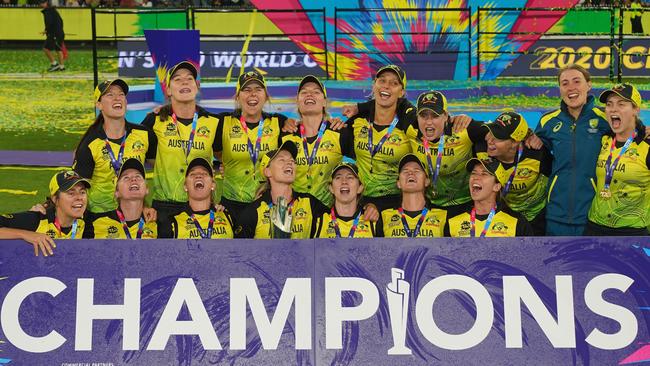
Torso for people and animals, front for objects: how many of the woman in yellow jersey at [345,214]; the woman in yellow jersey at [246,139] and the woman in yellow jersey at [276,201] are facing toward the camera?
3

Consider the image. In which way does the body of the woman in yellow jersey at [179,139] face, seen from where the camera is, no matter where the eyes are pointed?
toward the camera

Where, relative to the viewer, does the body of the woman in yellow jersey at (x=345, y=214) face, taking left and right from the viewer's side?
facing the viewer

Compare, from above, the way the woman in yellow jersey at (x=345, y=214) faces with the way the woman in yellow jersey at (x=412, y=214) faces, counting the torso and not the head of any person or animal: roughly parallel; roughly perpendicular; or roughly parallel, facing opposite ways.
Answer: roughly parallel

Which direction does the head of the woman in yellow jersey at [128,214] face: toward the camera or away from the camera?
toward the camera

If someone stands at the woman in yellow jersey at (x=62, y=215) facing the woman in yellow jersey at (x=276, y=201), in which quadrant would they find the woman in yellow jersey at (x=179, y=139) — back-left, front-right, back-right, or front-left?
front-left

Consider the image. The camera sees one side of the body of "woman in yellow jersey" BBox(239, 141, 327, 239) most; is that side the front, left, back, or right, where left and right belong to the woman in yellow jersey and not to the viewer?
front

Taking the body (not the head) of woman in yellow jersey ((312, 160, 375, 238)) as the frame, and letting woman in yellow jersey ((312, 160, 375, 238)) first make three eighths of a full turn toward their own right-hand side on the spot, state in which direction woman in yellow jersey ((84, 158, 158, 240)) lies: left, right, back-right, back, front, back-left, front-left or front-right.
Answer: front-left

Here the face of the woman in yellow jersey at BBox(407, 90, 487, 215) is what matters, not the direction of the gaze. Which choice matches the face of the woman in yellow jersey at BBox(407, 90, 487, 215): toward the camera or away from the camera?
toward the camera

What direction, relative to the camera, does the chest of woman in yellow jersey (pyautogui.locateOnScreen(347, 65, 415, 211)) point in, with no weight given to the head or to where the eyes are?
toward the camera

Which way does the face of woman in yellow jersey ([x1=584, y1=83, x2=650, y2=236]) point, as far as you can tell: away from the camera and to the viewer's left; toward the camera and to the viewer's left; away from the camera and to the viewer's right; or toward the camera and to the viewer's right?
toward the camera and to the viewer's left
